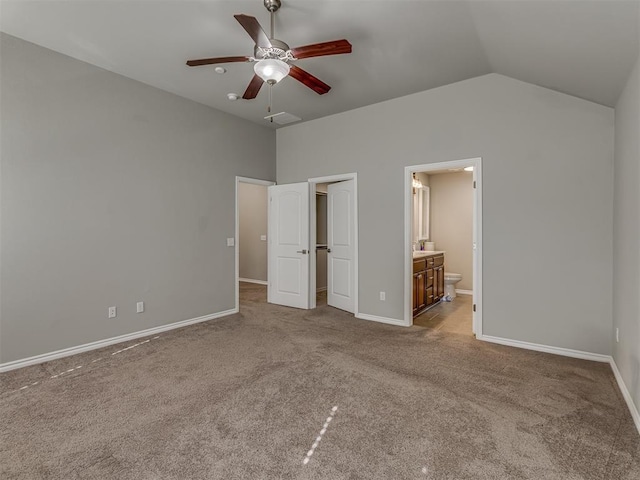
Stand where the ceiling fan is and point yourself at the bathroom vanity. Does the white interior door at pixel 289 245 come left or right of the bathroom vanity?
left

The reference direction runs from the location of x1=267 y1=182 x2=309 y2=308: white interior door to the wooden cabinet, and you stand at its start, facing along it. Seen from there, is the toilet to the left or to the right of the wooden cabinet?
left

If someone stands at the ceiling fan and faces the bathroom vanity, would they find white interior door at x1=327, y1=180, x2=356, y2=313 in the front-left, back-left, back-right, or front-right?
front-left

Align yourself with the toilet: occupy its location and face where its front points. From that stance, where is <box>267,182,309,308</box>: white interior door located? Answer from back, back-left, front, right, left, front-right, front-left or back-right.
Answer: back-right

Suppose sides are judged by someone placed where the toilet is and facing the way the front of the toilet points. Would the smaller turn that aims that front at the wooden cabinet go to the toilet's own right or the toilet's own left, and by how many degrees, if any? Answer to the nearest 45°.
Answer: approximately 90° to the toilet's own right
